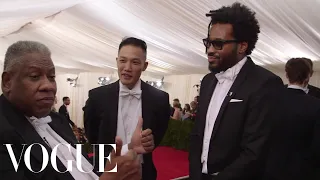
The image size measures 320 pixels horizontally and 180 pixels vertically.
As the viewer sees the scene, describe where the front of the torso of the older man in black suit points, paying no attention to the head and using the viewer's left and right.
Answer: facing the viewer and to the right of the viewer

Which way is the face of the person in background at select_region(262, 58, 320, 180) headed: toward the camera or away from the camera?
away from the camera

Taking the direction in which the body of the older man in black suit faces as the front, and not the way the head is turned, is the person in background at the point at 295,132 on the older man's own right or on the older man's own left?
on the older man's own left
